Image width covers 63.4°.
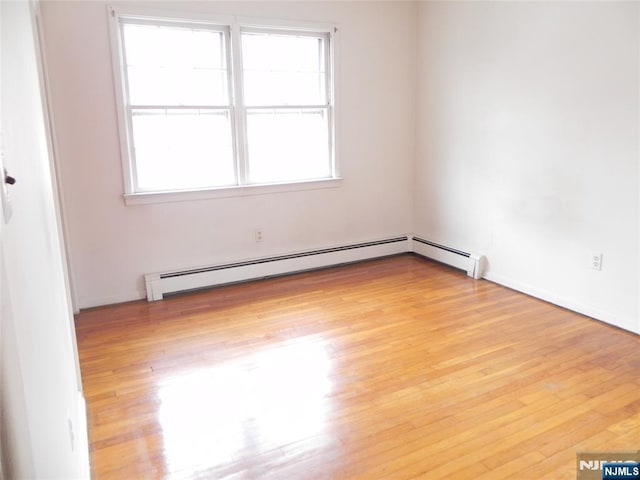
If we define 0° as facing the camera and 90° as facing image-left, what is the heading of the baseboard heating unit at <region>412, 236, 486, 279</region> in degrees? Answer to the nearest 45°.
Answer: approximately 45°

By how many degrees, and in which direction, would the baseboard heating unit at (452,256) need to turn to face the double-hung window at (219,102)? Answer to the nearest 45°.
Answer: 0° — it already faces it

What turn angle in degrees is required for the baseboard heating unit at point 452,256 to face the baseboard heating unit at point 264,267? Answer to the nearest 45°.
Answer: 0° — it already faces it
